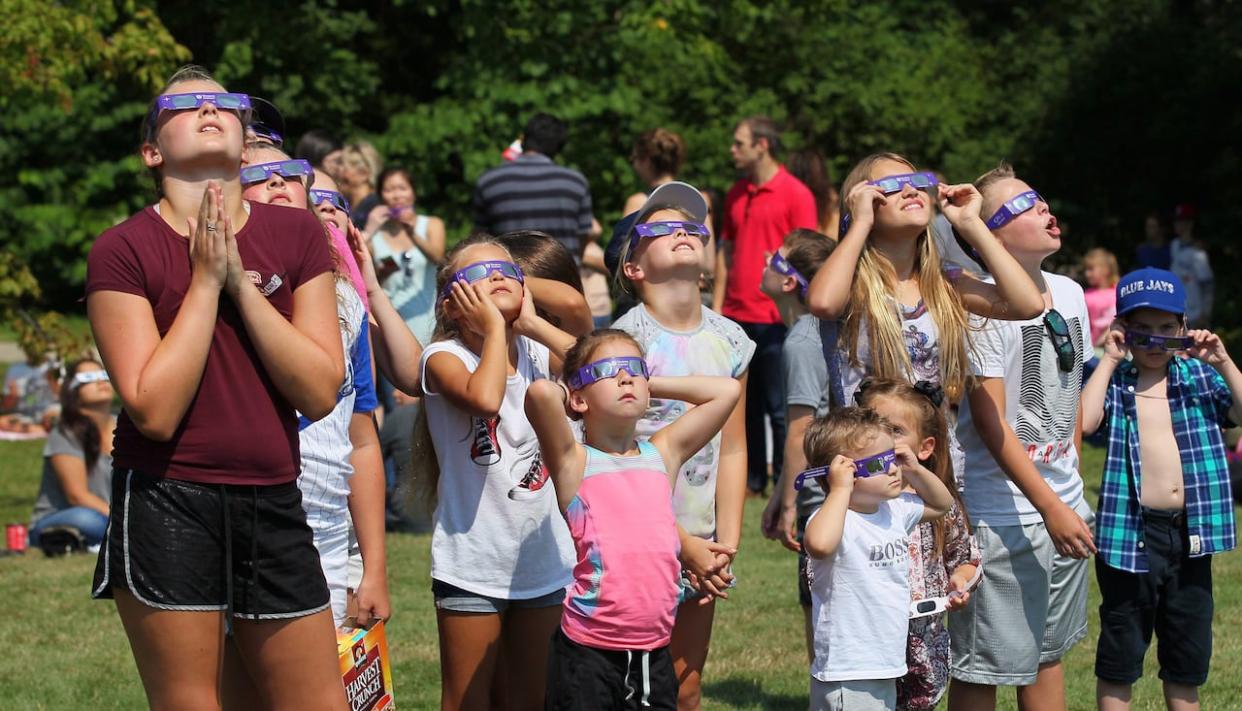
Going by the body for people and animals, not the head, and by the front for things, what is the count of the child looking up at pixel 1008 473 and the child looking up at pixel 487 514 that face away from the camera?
0

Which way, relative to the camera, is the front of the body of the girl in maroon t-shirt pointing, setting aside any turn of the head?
toward the camera

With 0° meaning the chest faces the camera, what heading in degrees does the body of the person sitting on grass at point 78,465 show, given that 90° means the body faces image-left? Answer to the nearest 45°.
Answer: approximately 315°

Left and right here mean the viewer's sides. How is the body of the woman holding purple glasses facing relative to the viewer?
facing the viewer

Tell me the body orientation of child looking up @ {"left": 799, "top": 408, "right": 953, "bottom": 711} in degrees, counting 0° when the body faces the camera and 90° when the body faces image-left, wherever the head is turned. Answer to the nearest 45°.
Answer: approximately 315°

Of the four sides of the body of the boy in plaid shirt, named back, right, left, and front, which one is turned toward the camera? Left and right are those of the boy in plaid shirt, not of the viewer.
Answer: front

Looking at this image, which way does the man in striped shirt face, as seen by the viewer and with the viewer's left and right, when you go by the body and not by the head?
facing away from the viewer

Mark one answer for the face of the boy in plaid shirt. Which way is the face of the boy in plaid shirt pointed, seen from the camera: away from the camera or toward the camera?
toward the camera

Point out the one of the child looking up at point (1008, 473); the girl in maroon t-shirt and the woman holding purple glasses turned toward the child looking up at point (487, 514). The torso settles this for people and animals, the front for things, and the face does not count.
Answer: the woman holding purple glasses
